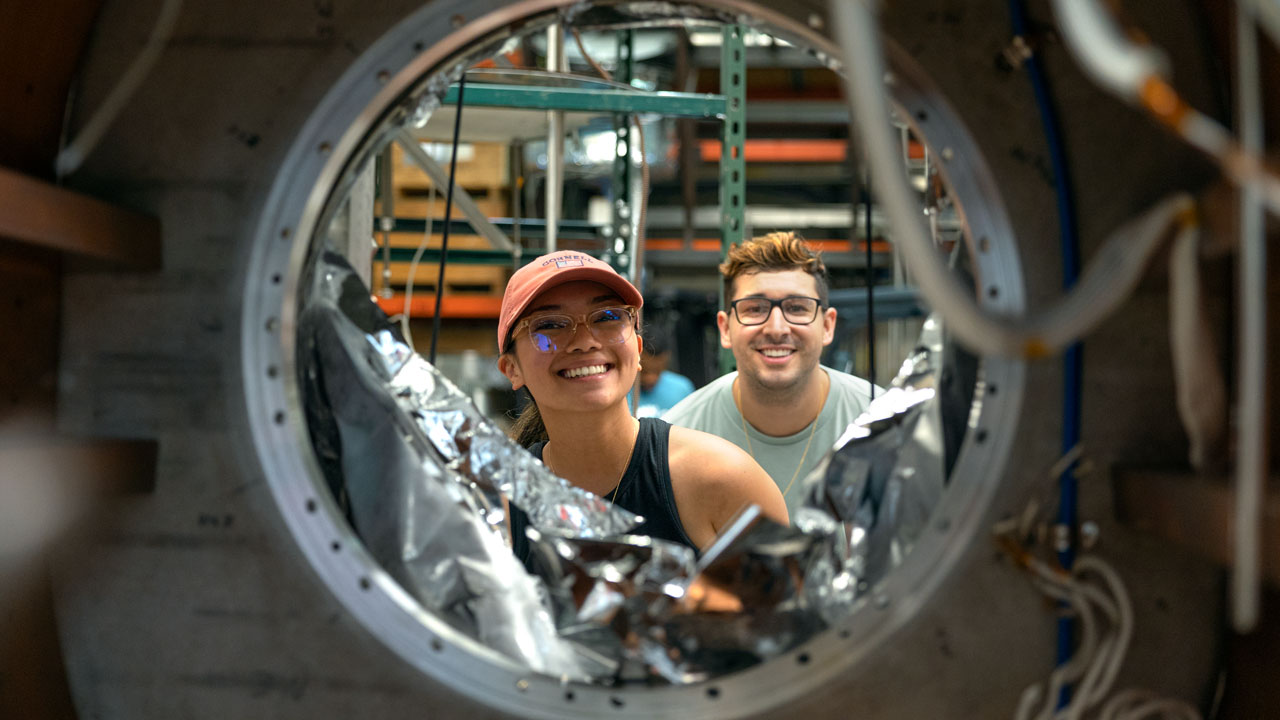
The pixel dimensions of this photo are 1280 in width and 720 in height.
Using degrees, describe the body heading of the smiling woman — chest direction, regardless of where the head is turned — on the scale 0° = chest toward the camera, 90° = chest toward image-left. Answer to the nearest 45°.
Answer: approximately 0°

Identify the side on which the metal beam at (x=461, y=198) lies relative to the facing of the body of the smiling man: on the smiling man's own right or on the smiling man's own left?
on the smiling man's own right

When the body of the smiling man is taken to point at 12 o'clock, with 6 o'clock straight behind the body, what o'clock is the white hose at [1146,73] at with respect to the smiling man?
The white hose is roughly at 12 o'clock from the smiling man.

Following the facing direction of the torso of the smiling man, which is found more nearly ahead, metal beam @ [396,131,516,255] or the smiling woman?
the smiling woman

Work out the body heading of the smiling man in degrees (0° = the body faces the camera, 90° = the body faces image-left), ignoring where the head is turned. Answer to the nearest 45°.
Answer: approximately 0°

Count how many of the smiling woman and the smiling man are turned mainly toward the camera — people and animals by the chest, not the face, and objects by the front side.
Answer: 2

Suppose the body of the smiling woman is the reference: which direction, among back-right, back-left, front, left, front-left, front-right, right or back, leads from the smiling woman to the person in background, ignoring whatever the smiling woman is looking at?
back

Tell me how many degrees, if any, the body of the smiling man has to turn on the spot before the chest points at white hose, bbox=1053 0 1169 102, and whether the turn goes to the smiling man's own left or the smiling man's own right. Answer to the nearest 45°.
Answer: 0° — they already face it
